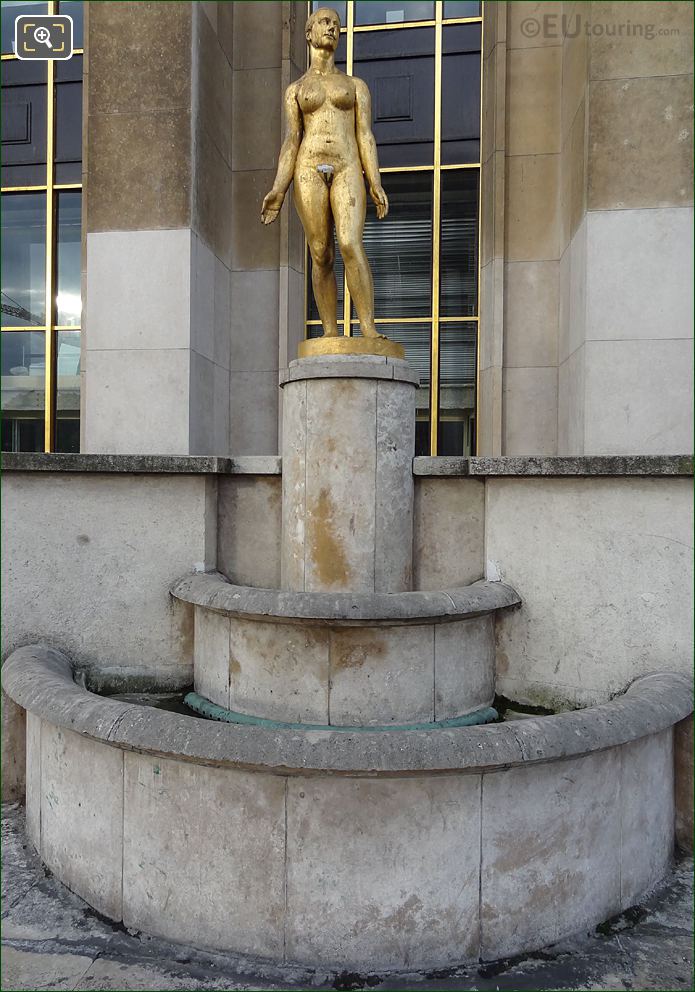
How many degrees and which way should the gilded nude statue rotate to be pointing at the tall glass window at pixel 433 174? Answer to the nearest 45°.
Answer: approximately 180°

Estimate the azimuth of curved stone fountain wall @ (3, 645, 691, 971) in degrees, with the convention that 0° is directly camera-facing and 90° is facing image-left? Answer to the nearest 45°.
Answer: approximately 0°

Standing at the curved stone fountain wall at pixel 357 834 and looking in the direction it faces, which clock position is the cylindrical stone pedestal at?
The cylindrical stone pedestal is roughly at 6 o'clock from the curved stone fountain wall.

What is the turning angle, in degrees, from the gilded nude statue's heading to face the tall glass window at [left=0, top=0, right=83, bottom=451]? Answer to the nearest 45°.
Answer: approximately 135° to its right

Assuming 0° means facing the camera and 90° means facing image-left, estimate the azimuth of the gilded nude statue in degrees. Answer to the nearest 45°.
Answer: approximately 0°

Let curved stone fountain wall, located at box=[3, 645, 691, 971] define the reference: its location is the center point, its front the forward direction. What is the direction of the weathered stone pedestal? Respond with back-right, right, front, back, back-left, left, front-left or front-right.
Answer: back
